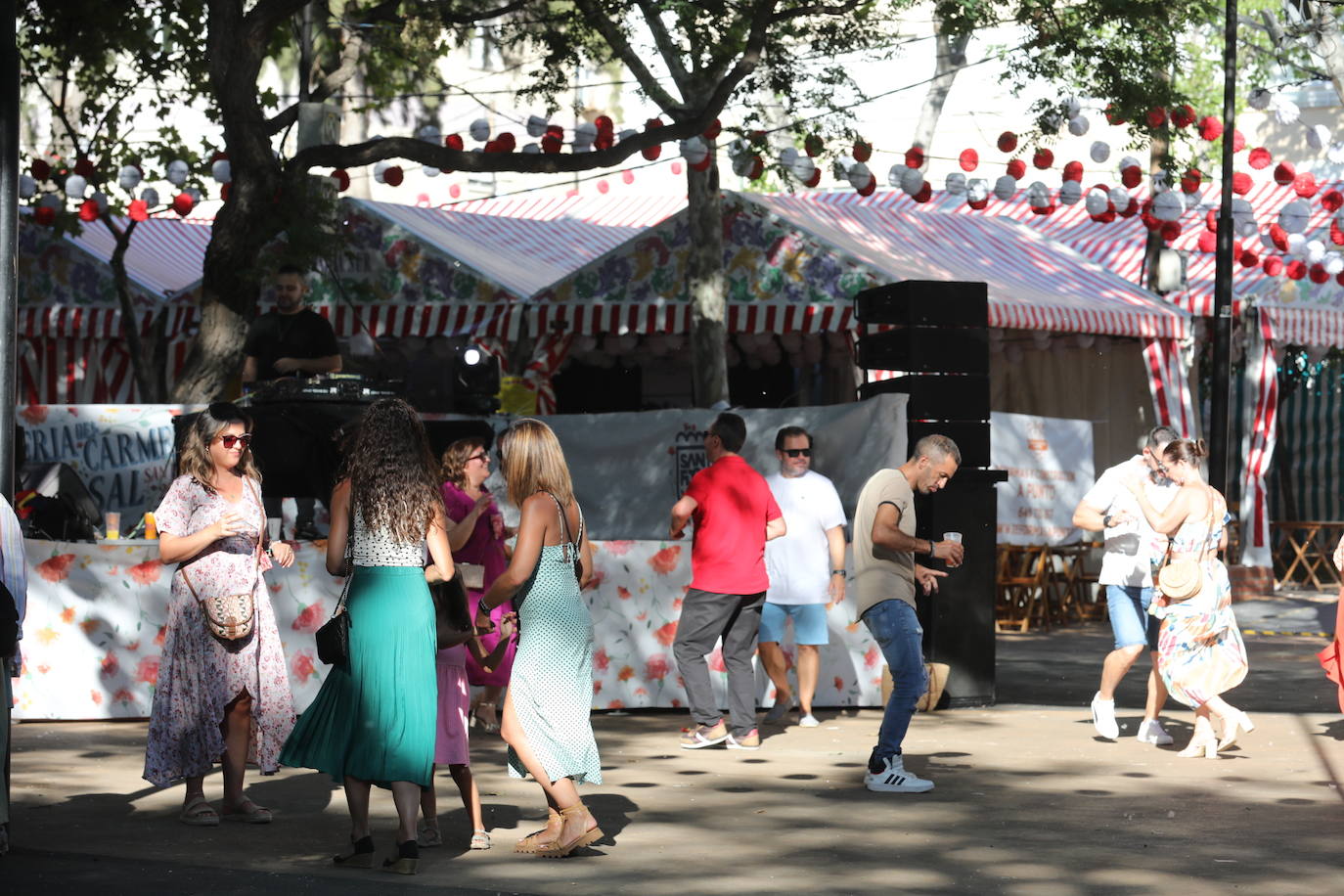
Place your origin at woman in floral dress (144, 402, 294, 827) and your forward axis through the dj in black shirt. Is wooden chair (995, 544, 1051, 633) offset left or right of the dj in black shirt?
right

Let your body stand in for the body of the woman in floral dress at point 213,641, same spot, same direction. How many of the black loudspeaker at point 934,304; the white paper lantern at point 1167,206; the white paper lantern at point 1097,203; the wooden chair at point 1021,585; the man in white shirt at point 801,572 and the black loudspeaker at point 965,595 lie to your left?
6

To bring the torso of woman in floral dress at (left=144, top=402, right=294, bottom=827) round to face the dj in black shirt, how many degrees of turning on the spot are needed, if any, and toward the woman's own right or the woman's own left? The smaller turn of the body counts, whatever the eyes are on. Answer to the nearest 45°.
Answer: approximately 135° to the woman's own left

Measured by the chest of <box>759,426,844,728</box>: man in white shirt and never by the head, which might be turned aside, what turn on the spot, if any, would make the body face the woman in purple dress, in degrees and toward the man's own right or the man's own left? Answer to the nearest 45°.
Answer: approximately 45° to the man's own right

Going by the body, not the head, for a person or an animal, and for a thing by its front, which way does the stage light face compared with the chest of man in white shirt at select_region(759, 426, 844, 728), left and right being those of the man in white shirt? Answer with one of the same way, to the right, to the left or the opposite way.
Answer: the same way

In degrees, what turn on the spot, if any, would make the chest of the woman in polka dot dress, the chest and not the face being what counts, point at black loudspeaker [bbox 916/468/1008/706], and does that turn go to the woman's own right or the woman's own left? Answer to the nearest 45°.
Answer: approximately 90° to the woman's own right

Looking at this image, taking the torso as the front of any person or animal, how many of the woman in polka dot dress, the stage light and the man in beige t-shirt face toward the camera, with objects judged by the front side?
1

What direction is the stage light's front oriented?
toward the camera

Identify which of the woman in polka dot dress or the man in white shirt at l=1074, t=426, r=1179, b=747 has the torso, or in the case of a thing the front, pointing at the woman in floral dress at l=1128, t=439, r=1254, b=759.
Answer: the man in white shirt

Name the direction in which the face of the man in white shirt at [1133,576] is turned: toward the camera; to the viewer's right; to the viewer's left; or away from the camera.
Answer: to the viewer's right

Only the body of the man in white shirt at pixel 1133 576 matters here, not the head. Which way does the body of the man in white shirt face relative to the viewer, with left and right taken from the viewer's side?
facing the viewer and to the right of the viewer

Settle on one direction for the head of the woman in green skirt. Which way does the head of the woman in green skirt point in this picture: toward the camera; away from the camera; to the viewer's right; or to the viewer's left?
away from the camera

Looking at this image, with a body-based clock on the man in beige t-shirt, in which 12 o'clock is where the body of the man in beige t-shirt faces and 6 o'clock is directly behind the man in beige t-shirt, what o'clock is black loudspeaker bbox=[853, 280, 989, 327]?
The black loudspeaker is roughly at 9 o'clock from the man in beige t-shirt.

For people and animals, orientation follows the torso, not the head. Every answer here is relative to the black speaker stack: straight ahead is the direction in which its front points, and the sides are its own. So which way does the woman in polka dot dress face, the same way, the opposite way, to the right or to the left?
the opposite way

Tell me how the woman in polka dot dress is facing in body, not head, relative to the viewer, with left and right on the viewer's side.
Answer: facing away from the viewer and to the left of the viewer

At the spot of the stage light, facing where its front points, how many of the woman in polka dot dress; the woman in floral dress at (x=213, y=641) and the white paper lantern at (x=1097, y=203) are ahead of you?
2

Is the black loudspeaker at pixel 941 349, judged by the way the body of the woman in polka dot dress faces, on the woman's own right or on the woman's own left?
on the woman's own right
